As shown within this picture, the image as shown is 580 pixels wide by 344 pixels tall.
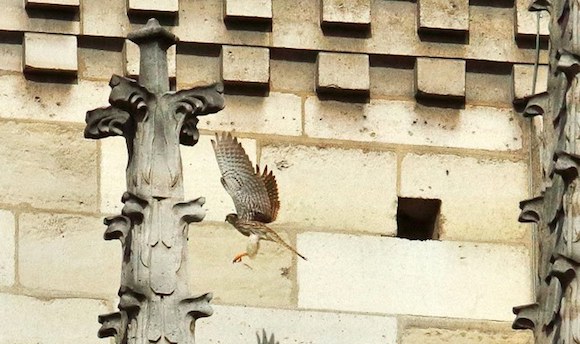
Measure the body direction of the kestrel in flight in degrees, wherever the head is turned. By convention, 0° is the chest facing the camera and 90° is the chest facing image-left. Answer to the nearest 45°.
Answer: approximately 90°

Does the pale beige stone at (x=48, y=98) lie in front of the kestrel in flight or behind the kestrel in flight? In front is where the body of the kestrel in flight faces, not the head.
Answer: in front

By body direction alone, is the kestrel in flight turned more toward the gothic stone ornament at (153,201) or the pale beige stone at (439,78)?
the gothic stone ornament

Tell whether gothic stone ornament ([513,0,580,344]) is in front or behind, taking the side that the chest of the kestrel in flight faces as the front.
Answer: behind
